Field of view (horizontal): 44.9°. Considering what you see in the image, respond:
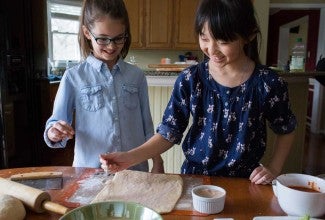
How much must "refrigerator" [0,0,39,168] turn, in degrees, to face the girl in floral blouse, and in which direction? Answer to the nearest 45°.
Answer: approximately 45° to its right

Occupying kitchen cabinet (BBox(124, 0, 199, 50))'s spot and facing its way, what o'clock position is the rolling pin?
The rolling pin is roughly at 12 o'clock from the kitchen cabinet.

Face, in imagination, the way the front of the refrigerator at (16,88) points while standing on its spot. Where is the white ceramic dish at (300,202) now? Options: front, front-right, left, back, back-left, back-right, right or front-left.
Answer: front-right

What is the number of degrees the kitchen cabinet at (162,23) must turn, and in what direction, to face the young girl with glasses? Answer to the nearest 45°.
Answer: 0° — it already faces them

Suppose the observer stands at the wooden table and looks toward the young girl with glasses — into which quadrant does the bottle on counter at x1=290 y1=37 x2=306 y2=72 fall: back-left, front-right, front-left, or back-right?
front-right

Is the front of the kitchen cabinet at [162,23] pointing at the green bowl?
yes

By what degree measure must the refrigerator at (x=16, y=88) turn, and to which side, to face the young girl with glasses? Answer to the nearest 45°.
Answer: approximately 45° to its right

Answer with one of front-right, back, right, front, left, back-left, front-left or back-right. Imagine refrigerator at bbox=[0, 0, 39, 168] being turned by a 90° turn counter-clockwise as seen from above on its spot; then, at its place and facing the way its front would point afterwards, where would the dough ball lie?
back-right

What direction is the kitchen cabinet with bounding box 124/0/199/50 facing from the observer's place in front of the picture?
facing the viewer

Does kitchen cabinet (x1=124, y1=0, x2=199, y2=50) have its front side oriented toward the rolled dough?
yes

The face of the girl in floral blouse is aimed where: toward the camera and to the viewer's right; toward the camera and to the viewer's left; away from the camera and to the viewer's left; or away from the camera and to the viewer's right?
toward the camera and to the viewer's left

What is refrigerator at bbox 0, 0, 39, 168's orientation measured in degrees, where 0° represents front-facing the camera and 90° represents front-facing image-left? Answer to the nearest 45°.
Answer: approximately 315°

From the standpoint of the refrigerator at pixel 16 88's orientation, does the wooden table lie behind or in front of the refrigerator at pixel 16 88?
in front

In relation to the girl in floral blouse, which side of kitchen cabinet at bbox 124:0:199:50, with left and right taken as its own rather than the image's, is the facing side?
front

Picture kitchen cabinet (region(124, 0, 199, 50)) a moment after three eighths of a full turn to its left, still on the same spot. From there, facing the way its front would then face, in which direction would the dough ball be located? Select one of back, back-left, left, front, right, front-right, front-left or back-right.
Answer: back-right

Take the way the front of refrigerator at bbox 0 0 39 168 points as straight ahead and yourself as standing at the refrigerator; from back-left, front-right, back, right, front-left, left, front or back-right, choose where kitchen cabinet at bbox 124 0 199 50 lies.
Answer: left

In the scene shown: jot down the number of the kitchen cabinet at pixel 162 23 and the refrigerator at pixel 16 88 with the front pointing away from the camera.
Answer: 0

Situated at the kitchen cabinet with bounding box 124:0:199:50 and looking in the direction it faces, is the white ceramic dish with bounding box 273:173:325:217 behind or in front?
in front
